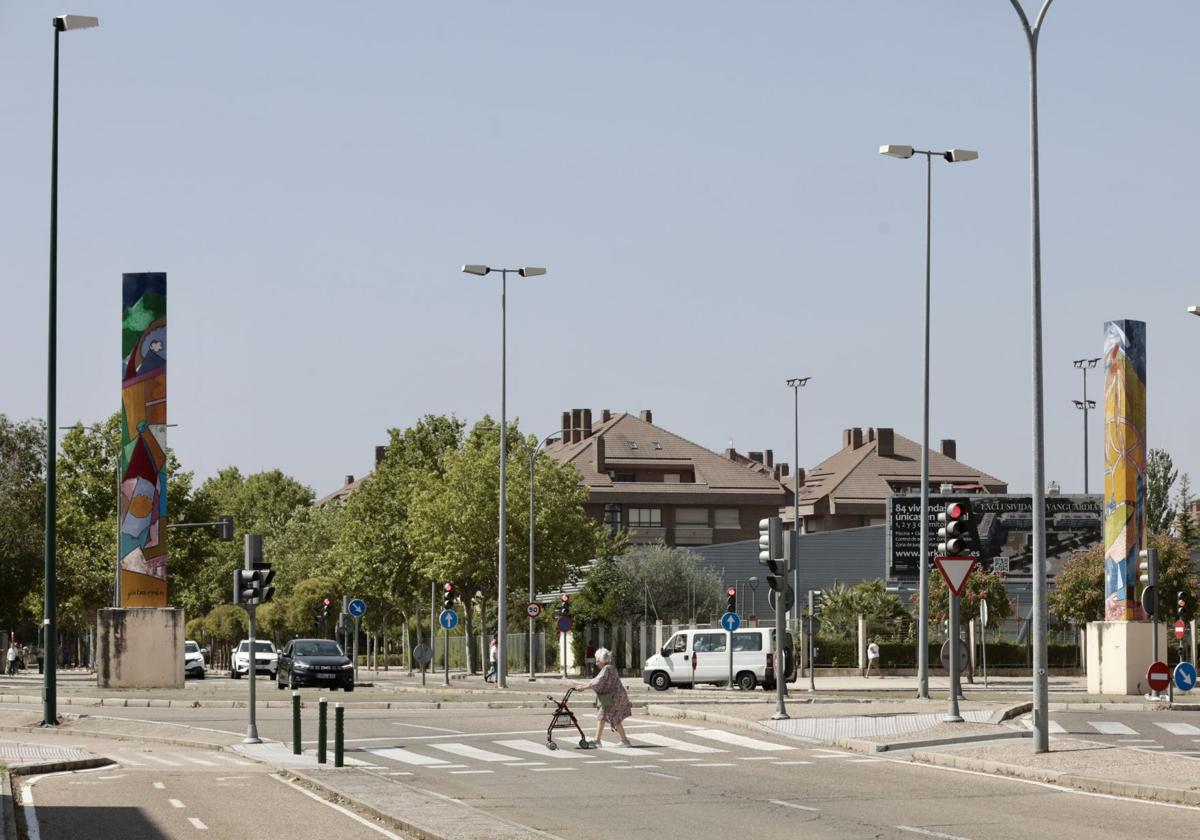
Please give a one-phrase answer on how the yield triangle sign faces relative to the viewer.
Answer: facing the viewer

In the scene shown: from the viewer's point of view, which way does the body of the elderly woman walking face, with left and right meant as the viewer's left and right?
facing to the left of the viewer

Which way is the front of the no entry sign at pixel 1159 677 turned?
toward the camera

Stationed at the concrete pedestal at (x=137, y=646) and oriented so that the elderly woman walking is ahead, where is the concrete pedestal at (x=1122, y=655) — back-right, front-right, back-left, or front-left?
front-left

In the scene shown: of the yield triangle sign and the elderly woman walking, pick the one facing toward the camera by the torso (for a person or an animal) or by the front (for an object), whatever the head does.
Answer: the yield triangle sign

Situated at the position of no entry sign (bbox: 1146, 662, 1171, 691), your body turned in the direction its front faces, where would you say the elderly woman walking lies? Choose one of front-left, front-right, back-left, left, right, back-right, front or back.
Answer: front-right

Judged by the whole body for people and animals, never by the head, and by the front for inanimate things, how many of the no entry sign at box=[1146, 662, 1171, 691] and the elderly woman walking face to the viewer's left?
1

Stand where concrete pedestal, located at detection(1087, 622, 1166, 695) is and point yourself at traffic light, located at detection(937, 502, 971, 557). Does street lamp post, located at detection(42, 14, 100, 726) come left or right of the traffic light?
right

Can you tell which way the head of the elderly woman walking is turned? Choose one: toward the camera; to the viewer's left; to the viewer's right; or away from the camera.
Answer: to the viewer's left

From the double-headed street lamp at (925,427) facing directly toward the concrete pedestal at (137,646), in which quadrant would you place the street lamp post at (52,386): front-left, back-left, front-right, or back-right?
front-left

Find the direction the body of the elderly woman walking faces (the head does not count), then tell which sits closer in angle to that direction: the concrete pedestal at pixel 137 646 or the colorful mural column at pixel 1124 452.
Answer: the concrete pedestal
